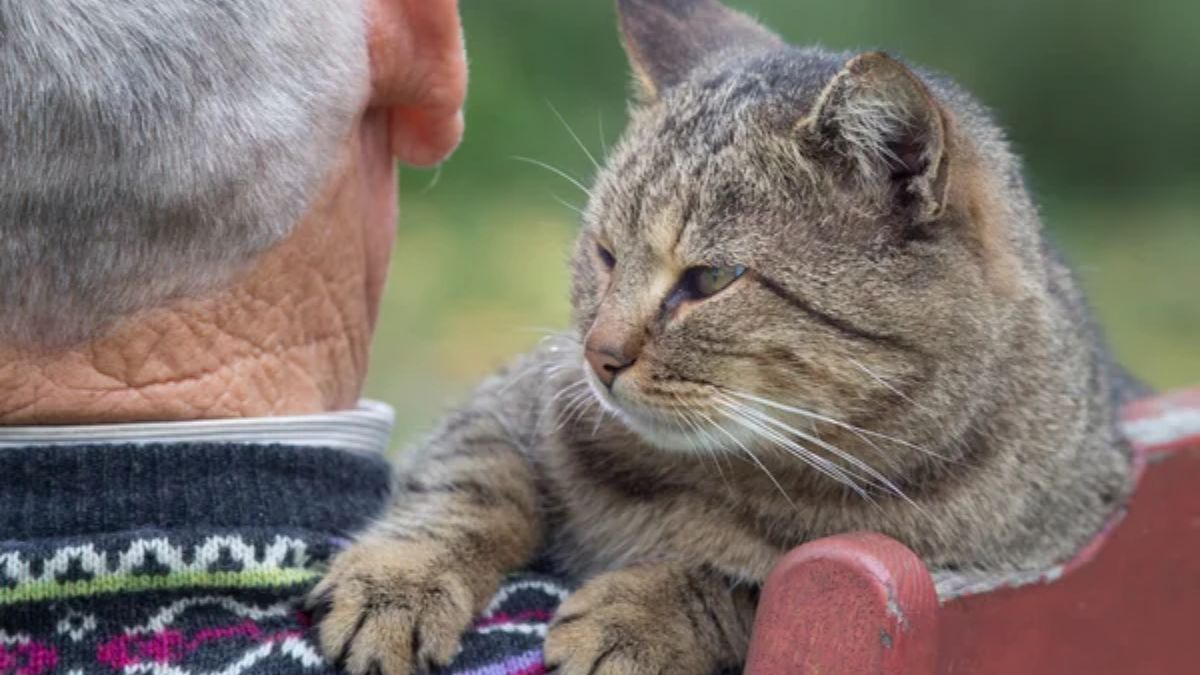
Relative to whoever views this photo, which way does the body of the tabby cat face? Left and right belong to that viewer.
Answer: facing the viewer and to the left of the viewer
